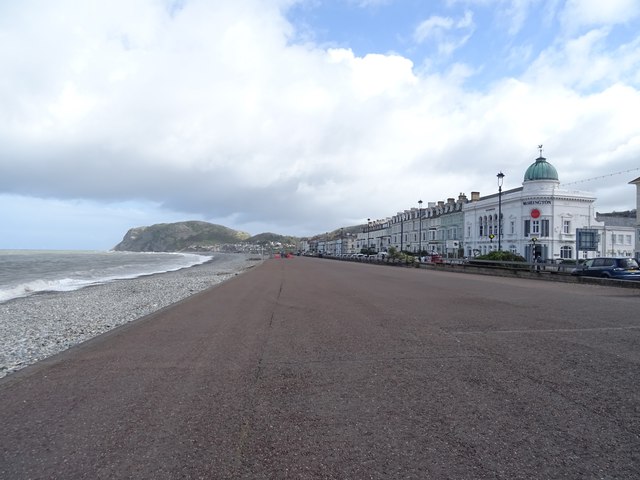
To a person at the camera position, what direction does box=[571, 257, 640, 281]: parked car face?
facing away from the viewer and to the left of the viewer
